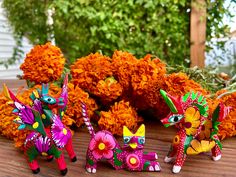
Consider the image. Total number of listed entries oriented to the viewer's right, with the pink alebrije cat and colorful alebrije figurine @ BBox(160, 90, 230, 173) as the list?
1

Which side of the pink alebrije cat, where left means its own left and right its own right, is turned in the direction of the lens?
right

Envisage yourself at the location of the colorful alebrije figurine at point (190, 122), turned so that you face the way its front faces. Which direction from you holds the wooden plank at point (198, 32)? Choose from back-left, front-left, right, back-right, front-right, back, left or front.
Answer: back-right

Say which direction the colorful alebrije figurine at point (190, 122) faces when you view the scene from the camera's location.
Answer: facing the viewer and to the left of the viewer
